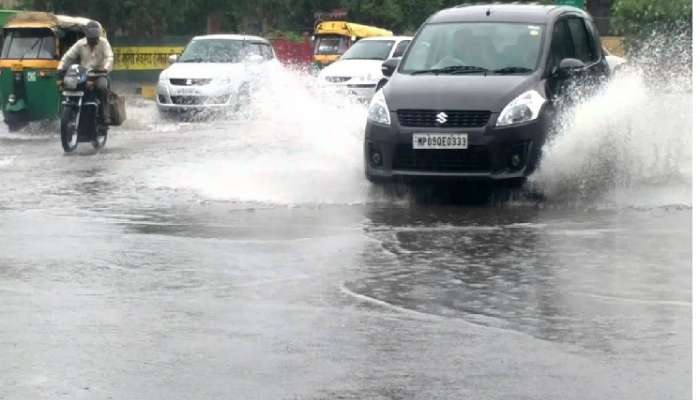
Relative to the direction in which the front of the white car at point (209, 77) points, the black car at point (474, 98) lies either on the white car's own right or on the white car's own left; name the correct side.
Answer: on the white car's own left

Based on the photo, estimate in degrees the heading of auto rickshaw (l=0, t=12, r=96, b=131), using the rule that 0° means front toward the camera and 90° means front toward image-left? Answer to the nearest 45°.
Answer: approximately 45°

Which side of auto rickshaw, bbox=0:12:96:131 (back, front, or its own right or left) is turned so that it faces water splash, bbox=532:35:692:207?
left

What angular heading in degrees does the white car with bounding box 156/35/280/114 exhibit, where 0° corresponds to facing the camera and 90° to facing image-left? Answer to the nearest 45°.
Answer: approximately 45°

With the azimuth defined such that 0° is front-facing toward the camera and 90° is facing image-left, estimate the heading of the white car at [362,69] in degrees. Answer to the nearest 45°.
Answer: approximately 45°

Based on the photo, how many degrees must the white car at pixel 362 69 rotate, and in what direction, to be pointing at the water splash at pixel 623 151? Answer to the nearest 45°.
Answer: approximately 45° to its left
